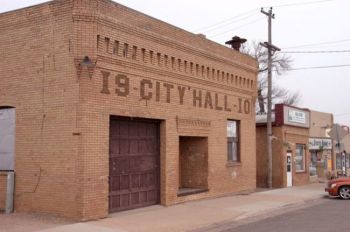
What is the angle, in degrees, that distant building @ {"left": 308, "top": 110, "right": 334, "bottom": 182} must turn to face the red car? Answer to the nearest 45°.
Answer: approximately 45° to its right

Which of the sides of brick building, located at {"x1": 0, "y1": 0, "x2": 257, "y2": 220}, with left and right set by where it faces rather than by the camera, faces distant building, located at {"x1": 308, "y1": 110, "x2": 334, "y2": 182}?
left

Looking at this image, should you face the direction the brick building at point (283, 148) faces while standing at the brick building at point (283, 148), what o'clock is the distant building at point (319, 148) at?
The distant building is roughly at 8 o'clock from the brick building.

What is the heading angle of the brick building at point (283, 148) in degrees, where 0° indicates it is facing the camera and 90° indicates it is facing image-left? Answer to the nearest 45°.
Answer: approximately 315°

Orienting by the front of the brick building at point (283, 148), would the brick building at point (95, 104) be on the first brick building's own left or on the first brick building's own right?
on the first brick building's own right

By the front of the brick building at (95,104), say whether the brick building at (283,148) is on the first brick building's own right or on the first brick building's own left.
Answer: on the first brick building's own left

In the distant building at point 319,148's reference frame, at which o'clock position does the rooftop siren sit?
The rooftop siren is roughly at 2 o'clock from the distant building.

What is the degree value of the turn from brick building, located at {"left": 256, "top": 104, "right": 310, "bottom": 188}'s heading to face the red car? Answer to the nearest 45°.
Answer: approximately 45° to its right

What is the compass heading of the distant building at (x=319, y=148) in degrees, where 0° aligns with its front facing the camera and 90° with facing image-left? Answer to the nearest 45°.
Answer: approximately 315°
